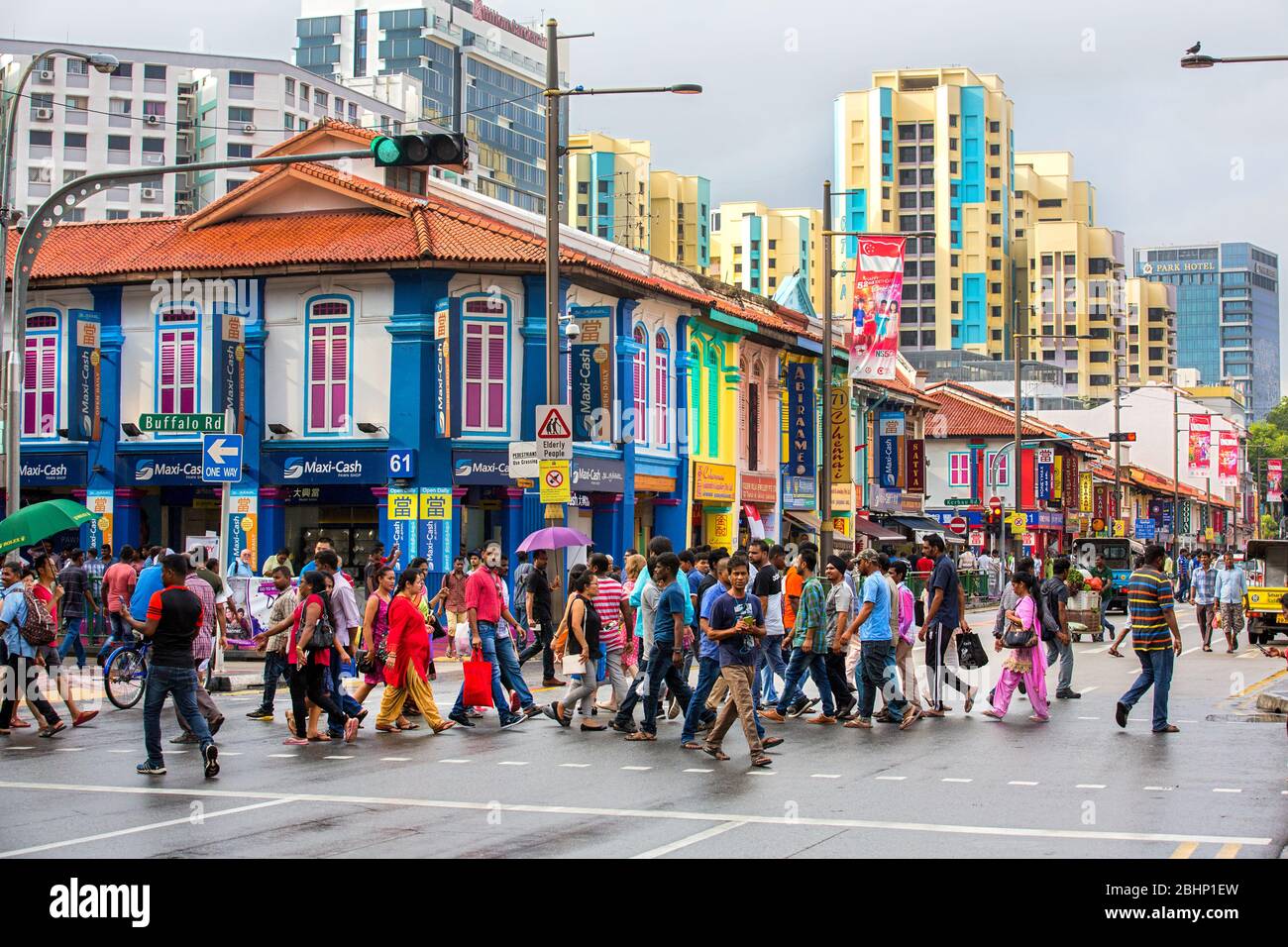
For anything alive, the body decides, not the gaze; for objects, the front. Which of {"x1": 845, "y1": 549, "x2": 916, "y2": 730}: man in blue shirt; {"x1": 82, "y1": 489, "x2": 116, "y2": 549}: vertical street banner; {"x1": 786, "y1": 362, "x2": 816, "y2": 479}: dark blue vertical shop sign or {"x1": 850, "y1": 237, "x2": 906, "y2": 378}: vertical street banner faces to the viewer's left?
the man in blue shirt

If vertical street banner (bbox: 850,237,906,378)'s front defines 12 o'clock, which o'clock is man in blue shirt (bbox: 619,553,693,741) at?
The man in blue shirt is roughly at 12 o'clock from the vertical street banner.

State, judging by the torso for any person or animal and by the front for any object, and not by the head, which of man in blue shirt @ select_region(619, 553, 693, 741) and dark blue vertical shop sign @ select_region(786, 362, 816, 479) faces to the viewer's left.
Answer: the man in blue shirt

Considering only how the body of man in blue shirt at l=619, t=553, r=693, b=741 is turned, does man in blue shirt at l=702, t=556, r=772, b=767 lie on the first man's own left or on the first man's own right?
on the first man's own left

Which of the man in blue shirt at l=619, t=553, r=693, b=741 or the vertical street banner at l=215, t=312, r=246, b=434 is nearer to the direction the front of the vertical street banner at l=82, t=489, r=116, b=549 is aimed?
the man in blue shirt

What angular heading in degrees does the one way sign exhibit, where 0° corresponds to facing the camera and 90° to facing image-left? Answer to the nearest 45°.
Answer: approximately 0°

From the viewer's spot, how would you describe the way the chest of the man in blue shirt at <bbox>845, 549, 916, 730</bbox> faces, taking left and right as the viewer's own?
facing to the left of the viewer

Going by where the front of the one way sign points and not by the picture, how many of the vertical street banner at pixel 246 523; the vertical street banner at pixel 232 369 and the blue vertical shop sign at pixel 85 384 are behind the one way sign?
3

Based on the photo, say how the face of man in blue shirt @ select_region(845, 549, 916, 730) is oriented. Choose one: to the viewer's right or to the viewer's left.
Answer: to the viewer's left

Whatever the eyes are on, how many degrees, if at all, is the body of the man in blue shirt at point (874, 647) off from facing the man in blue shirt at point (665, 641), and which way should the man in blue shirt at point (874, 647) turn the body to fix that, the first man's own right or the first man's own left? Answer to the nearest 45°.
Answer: approximately 45° to the first man's own left

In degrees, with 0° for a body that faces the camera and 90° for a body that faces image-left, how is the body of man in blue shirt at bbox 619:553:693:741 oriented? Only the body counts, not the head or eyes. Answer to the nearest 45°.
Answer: approximately 90°

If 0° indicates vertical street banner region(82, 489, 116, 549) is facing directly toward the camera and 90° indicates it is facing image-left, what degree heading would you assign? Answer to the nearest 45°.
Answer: approximately 0°
